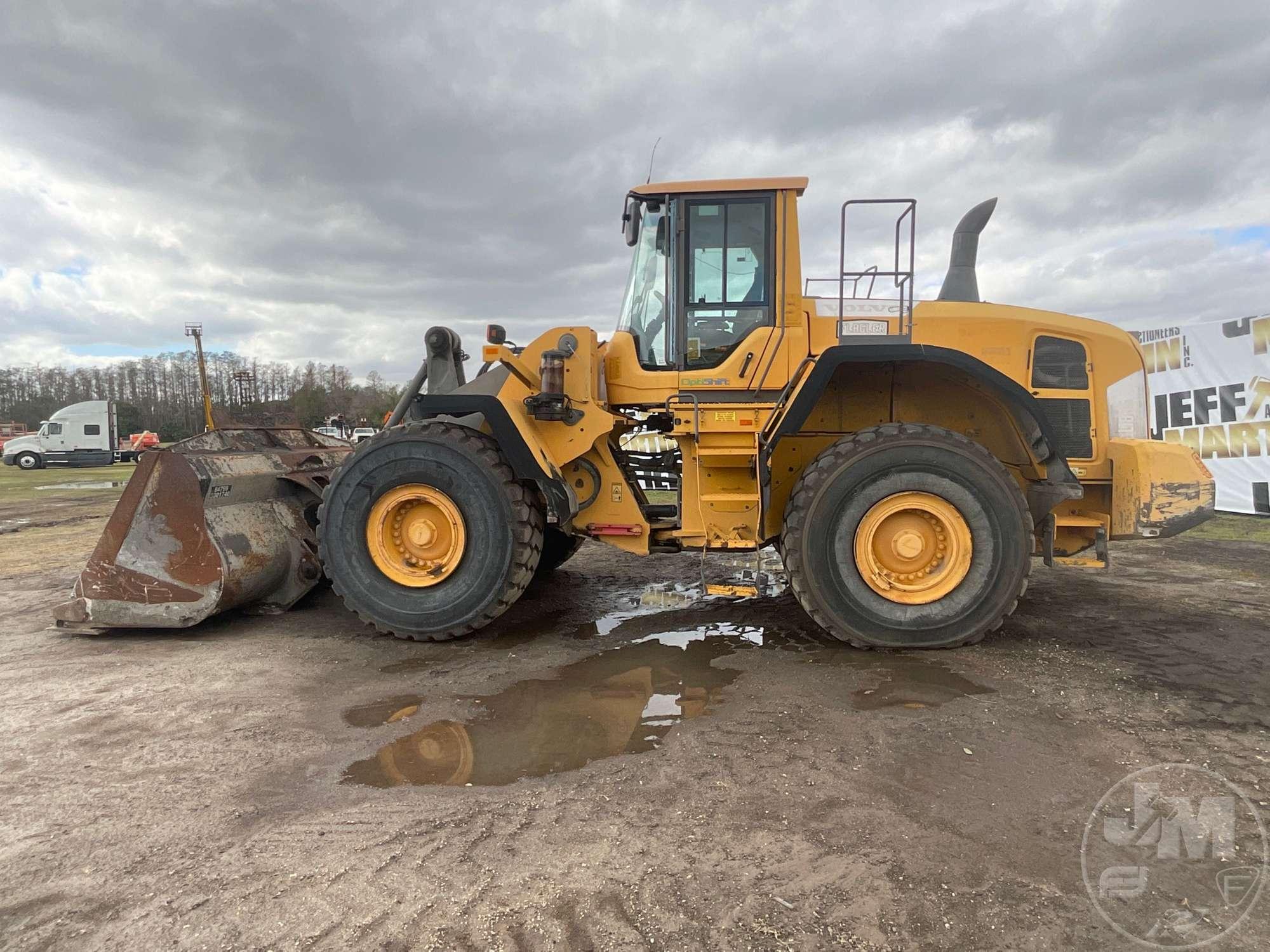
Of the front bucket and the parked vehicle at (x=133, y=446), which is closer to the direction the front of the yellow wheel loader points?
the front bucket

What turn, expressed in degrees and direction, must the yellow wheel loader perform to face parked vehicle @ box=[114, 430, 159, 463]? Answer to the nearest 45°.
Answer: approximately 45° to its right

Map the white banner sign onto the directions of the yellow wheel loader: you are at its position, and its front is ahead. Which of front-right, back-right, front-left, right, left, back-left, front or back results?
back-right

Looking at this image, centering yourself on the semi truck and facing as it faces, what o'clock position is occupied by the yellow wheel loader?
The yellow wheel loader is roughly at 9 o'clock from the semi truck.

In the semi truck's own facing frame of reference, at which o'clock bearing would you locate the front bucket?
The front bucket is roughly at 9 o'clock from the semi truck.

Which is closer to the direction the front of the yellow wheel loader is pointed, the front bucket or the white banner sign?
the front bucket

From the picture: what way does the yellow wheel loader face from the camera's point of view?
to the viewer's left

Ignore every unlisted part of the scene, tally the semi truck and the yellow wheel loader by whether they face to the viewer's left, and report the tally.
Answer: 2

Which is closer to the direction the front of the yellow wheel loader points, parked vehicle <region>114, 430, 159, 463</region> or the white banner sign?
the parked vehicle

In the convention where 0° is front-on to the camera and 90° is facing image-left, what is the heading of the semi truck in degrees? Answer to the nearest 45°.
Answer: approximately 90°

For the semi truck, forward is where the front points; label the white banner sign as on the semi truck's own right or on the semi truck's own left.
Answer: on the semi truck's own left

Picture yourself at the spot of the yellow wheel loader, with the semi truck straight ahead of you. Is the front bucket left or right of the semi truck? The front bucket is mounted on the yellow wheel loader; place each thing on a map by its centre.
left
